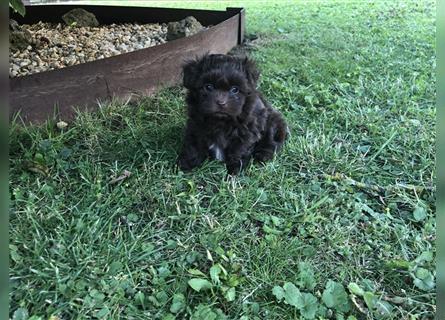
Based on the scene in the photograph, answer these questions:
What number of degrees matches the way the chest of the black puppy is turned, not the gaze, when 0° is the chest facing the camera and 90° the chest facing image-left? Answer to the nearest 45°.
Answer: approximately 45°

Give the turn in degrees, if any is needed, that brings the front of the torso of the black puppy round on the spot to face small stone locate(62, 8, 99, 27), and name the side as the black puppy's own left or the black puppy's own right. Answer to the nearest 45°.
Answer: approximately 90° to the black puppy's own right
